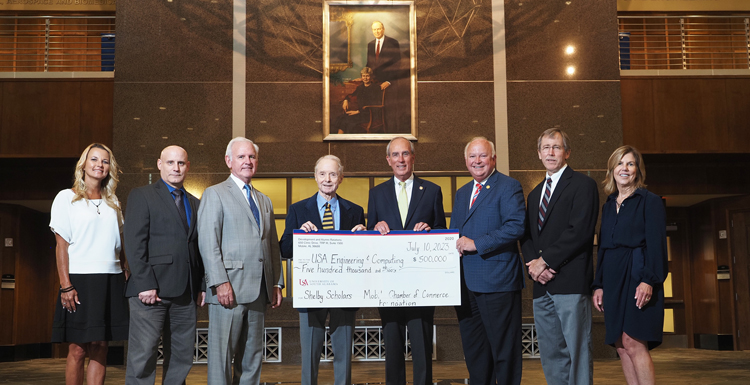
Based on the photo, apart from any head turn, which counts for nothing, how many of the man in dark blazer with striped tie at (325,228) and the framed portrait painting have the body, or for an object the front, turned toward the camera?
2

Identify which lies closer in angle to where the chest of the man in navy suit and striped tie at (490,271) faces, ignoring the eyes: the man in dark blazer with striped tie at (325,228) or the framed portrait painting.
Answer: the man in dark blazer with striped tie

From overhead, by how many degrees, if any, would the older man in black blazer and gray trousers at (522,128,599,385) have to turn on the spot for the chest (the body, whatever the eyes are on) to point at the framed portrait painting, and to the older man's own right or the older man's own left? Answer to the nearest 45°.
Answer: approximately 90° to the older man's own right

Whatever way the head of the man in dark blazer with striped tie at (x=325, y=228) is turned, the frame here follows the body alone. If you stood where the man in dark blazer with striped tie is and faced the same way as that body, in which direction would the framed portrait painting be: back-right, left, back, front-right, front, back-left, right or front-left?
back

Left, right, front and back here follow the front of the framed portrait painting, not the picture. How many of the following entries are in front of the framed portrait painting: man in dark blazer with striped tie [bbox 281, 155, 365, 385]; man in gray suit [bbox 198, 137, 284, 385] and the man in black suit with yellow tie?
3

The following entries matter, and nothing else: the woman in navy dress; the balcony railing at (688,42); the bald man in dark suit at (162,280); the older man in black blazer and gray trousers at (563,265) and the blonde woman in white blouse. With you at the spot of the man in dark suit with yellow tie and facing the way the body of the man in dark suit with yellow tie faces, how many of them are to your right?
2
